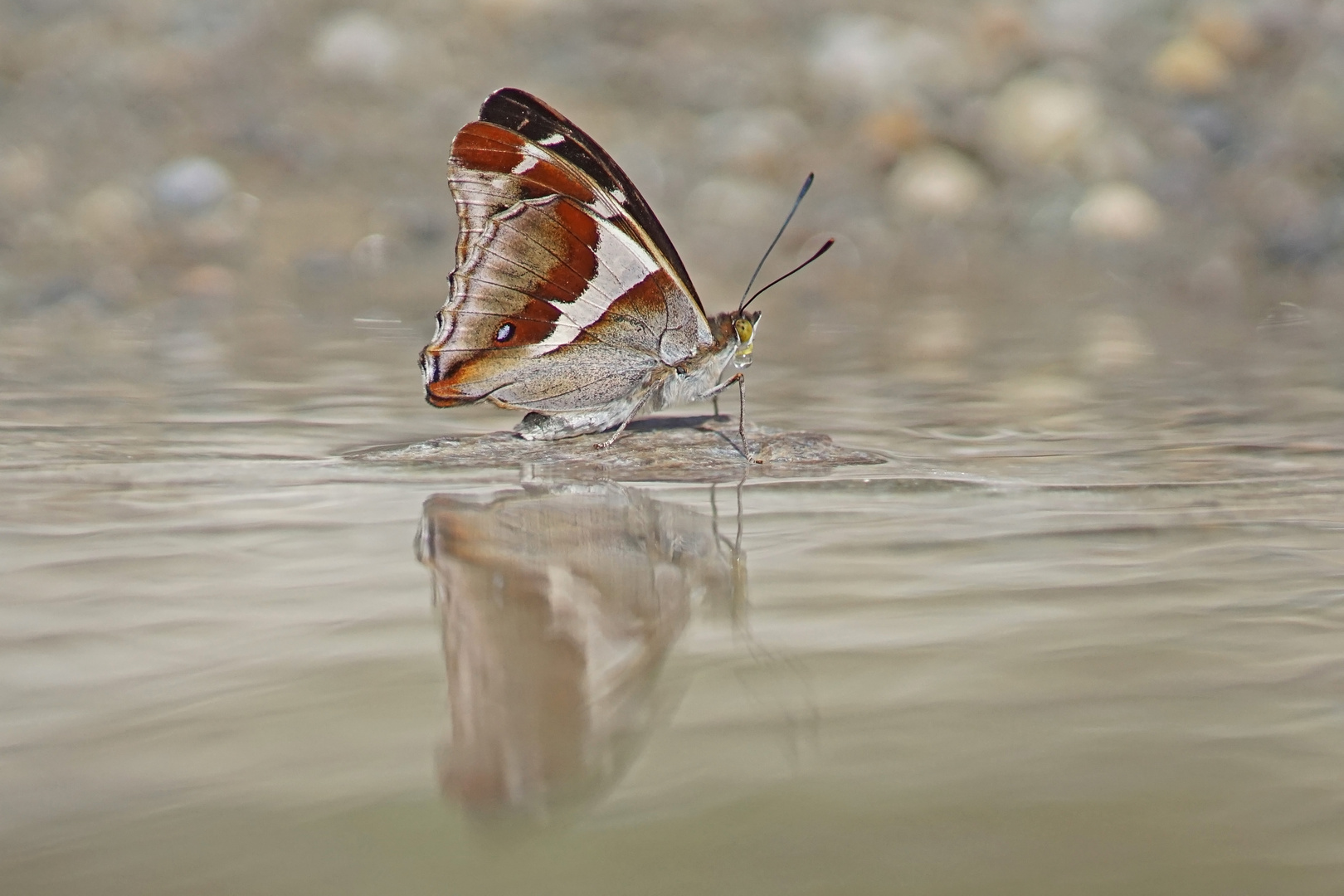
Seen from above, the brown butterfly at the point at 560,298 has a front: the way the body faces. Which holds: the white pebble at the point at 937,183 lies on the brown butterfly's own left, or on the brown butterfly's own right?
on the brown butterfly's own left

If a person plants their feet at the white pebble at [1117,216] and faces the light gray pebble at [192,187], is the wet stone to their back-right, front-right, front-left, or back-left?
front-left

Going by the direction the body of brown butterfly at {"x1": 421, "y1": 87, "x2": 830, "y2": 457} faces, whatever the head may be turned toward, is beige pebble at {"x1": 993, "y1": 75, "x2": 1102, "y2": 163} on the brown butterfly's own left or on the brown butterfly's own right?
on the brown butterfly's own left

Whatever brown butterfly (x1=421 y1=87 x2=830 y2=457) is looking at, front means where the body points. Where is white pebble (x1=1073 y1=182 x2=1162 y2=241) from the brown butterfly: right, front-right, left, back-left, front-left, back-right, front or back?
front-left

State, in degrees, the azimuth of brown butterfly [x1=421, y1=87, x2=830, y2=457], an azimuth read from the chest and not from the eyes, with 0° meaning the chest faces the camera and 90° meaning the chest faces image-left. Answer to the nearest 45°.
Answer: approximately 270°

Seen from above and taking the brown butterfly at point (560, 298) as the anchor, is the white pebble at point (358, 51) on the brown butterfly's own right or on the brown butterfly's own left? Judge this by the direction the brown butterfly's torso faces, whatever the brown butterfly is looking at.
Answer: on the brown butterfly's own left

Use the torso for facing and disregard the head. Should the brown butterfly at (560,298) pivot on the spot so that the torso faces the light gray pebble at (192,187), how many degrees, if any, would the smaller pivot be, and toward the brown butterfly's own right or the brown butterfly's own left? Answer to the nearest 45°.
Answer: approximately 135° to the brown butterfly's own left
